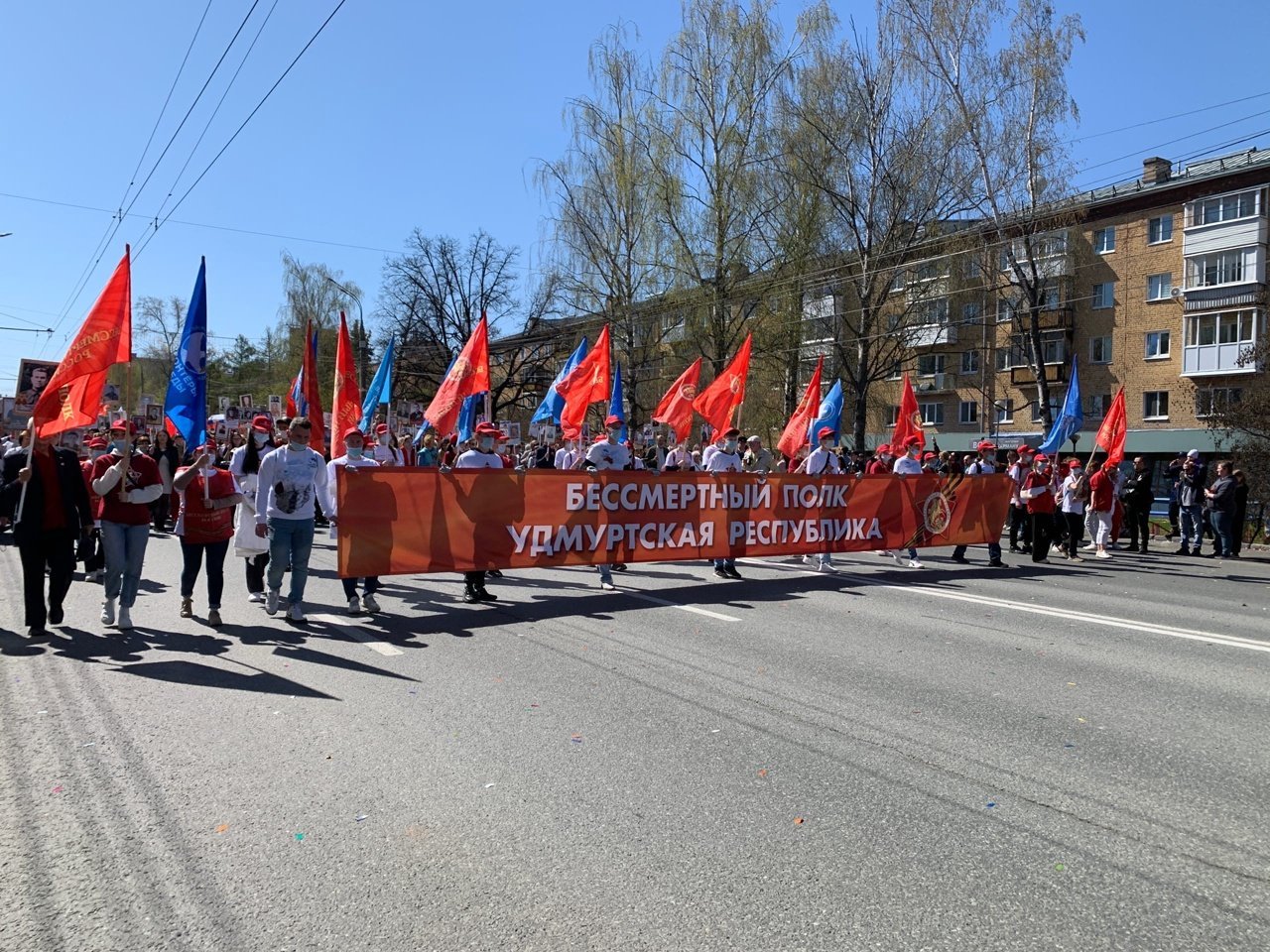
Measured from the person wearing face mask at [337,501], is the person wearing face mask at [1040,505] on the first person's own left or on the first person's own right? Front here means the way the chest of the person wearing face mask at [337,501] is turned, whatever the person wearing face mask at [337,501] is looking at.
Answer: on the first person's own left

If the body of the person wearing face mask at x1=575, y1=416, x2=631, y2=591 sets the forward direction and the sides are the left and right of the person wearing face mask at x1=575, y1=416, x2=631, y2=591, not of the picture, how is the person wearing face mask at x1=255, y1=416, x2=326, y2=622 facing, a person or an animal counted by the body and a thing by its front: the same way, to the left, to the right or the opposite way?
the same way

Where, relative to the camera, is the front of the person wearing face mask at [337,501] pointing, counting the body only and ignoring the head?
toward the camera

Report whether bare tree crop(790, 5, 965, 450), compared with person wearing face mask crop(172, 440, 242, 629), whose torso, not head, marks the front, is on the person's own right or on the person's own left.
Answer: on the person's own left

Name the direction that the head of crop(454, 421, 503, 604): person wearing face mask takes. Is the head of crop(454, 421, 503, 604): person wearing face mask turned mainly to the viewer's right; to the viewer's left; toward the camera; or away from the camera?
toward the camera

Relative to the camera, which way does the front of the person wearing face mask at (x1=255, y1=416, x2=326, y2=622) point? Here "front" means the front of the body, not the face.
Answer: toward the camera

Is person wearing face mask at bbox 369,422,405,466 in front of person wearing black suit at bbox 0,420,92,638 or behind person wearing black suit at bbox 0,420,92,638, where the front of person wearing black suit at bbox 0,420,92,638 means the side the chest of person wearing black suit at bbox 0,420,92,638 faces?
behind

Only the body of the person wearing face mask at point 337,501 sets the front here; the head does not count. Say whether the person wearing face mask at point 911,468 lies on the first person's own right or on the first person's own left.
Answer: on the first person's own left

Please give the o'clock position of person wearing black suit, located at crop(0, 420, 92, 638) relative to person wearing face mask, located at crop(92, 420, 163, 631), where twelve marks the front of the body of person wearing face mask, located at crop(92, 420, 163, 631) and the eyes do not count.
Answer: person wearing black suit, located at crop(0, 420, 92, 638) is roughly at 3 o'clock from person wearing face mask, located at crop(92, 420, 163, 631).

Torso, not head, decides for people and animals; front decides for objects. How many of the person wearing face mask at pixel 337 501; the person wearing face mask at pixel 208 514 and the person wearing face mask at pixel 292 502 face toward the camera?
3

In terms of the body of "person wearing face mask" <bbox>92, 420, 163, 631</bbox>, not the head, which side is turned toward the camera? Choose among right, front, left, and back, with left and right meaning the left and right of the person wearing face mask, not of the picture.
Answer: front

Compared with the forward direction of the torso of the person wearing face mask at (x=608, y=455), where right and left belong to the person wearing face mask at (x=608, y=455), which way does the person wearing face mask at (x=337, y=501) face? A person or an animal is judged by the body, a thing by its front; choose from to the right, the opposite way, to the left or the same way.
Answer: the same way

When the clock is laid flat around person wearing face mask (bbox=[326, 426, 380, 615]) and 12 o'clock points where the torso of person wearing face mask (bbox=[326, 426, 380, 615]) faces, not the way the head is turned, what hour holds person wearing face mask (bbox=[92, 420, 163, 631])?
person wearing face mask (bbox=[92, 420, 163, 631]) is roughly at 2 o'clock from person wearing face mask (bbox=[326, 426, 380, 615]).

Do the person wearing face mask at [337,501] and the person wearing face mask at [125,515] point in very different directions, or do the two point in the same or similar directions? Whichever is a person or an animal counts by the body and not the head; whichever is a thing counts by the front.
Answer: same or similar directions

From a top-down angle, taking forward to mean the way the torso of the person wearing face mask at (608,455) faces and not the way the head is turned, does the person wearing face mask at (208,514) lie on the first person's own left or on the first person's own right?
on the first person's own right

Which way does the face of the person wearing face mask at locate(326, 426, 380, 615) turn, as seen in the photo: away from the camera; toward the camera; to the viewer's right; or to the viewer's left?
toward the camera
